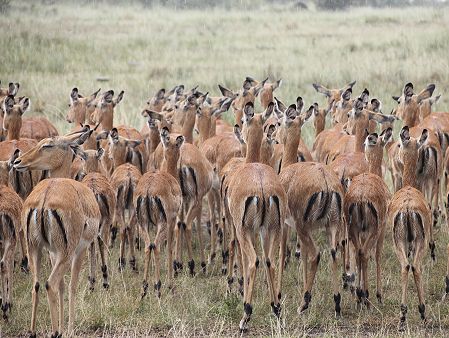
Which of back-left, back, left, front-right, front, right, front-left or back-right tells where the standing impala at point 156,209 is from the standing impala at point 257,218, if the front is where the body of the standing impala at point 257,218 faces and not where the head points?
front-left

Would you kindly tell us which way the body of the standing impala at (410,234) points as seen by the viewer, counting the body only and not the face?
away from the camera

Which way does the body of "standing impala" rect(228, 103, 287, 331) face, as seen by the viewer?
away from the camera

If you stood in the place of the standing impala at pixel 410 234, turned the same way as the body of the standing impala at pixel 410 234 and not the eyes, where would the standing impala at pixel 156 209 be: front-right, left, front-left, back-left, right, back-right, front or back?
left

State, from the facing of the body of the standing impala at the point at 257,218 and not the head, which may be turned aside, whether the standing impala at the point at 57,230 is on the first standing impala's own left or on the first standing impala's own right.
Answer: on the first standing impala's own left

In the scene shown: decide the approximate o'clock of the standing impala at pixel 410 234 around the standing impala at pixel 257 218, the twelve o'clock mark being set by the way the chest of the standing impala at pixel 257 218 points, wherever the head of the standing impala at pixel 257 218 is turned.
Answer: the standing impala at pixel 410 234 is roughly at 3 o'clock from the standing impala at pixel 257 218.

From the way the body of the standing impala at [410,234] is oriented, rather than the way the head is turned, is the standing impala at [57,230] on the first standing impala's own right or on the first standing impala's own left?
on the first standing impala's own left

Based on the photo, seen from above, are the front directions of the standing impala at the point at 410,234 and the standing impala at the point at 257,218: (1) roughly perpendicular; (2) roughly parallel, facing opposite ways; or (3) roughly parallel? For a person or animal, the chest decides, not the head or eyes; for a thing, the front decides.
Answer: roughly parallel

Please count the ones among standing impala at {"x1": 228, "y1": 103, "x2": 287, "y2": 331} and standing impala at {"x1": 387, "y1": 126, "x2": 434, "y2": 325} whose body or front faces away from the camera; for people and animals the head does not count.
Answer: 2

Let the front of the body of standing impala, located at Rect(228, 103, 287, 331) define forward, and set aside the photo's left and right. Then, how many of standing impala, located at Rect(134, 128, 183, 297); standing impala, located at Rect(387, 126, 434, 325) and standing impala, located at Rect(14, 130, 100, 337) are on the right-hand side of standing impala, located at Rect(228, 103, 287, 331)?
1

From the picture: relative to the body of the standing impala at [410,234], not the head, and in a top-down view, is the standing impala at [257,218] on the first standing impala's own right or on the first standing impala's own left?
on the first standing impala's own left
